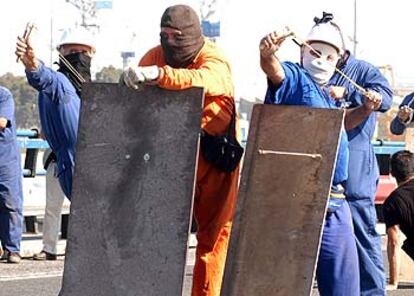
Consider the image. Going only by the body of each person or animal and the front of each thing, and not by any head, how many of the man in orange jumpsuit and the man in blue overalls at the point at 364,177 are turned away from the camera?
0

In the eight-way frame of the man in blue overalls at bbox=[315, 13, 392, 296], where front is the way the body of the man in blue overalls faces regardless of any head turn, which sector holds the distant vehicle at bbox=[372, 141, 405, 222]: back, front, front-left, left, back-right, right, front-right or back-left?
back-right

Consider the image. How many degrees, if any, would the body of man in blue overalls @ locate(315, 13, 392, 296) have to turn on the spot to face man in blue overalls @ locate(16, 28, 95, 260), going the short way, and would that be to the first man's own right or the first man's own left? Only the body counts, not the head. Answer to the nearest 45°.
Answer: approximately 45° to the first man's own right

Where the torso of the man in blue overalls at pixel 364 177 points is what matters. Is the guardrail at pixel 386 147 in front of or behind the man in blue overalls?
behind

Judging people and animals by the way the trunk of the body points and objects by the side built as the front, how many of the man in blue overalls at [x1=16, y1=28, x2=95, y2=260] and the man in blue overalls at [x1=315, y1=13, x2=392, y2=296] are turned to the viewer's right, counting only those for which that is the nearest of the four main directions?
0

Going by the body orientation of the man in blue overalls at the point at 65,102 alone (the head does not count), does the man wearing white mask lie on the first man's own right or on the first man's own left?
on the first man's own left

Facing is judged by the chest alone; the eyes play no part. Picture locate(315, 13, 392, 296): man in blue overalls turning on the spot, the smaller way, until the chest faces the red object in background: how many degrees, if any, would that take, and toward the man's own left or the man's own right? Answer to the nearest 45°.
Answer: approximately 135° to the man's own right

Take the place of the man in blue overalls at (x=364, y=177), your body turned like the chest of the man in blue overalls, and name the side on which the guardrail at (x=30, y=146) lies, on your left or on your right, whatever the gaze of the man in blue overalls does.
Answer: on your right

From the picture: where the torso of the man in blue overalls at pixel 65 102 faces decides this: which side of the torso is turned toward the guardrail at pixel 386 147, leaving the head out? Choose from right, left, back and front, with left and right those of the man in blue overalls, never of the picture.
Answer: back

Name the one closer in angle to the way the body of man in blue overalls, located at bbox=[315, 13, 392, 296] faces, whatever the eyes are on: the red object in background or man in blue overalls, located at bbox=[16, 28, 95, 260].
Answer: the man in blue overalls
